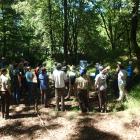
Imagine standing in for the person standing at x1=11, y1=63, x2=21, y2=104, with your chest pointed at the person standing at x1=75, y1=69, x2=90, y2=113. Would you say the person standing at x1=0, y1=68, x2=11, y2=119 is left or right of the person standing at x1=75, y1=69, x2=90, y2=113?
right

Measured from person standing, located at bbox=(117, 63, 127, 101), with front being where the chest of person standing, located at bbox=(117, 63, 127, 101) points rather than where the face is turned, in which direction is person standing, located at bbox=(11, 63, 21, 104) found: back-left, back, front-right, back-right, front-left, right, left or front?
front

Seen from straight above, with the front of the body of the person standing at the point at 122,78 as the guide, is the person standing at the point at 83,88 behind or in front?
in front

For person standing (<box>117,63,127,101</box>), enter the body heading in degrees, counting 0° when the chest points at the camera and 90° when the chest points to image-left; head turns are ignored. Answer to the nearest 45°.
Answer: approximately 90°

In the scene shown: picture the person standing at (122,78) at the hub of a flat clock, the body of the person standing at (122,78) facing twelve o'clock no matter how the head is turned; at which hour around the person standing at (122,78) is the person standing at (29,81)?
the person standing at (29,81) is roughly at 12 o'clock from the person standing at (122,78).

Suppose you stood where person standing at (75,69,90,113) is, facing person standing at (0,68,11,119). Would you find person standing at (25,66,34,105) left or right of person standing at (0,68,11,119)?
right

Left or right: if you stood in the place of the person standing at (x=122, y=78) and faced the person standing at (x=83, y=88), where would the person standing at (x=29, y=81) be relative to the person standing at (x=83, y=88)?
right

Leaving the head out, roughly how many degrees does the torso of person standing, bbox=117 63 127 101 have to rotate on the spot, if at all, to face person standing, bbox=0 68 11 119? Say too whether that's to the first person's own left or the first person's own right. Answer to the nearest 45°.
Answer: approximately 45° to the first person's own left

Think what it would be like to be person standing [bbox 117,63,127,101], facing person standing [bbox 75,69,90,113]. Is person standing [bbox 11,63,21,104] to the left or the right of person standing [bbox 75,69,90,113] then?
right
